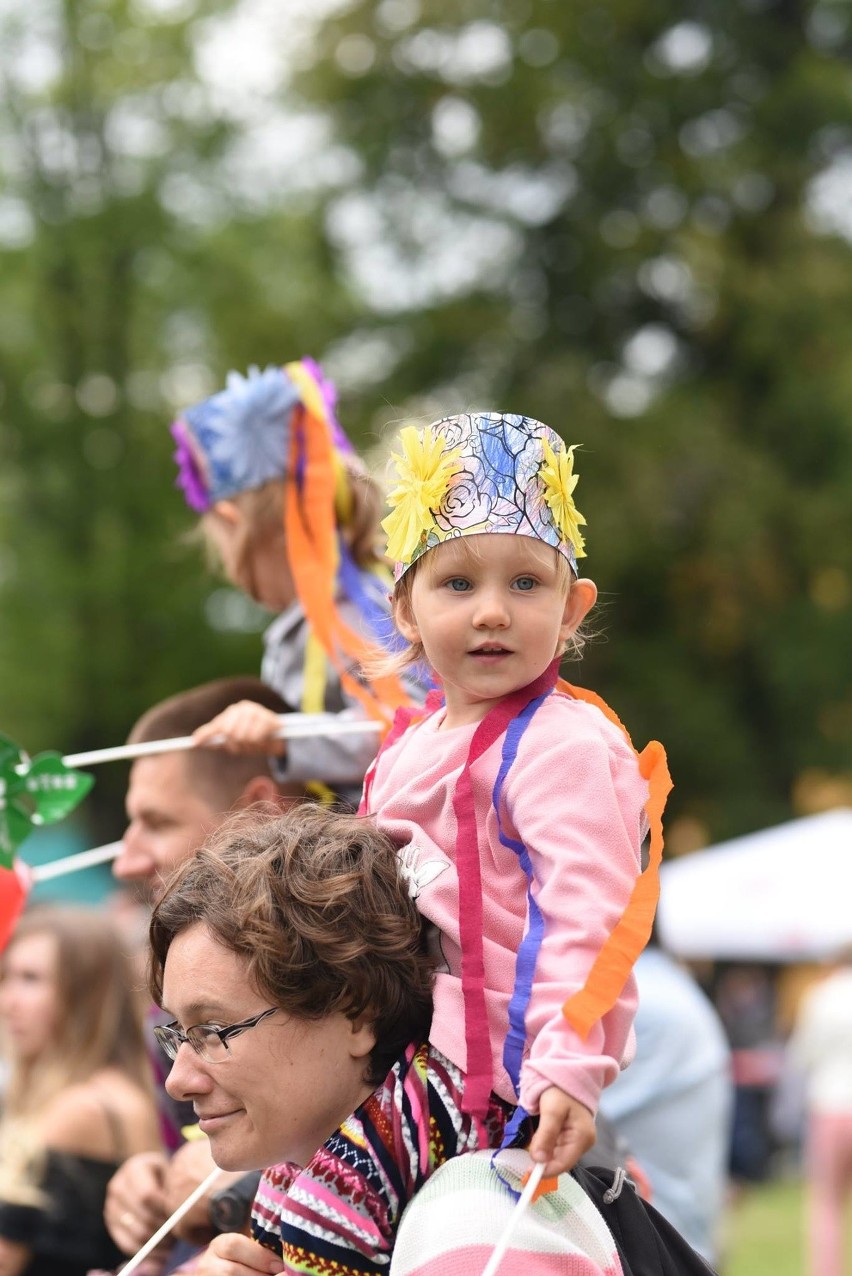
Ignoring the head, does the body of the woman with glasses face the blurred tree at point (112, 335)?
no

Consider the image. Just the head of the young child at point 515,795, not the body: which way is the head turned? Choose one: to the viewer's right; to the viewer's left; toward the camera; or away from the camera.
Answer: toward the camera

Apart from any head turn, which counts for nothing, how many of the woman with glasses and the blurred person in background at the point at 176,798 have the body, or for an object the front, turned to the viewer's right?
0

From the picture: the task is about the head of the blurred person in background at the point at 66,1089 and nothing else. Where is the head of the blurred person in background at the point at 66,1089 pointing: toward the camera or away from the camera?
toward the camera

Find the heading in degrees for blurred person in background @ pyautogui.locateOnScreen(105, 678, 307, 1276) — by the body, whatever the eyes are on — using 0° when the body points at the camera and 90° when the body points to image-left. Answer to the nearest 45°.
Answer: approximately 90°

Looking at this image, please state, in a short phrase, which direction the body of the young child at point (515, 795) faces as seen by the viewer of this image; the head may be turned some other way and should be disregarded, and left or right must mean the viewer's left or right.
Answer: facing the viewer and to the left of the viewer

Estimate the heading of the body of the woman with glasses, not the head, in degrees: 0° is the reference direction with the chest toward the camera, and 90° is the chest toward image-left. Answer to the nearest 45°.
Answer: approximately 45°

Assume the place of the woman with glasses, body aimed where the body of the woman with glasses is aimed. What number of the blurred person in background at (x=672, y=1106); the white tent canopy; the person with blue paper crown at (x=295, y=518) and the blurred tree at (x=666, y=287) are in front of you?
0

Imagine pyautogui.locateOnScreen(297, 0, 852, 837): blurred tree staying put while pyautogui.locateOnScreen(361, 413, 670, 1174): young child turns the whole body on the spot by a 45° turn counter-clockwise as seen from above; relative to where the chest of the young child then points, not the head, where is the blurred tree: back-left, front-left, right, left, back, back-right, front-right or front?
back

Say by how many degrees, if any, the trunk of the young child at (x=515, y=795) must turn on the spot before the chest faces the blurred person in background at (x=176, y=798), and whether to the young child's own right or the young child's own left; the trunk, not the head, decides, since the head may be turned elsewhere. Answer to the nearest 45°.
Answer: approximately 90° to the young child's own right

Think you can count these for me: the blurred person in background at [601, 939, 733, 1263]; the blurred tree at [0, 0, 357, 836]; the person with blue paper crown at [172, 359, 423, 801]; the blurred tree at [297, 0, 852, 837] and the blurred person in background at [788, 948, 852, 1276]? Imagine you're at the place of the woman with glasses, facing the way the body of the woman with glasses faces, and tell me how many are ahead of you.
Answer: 0

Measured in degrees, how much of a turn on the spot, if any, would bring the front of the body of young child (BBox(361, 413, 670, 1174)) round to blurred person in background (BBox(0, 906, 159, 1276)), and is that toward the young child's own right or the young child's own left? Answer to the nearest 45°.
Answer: approximately 90° to the young child's own right

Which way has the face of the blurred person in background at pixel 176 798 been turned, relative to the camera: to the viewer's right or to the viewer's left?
to the viewer's left

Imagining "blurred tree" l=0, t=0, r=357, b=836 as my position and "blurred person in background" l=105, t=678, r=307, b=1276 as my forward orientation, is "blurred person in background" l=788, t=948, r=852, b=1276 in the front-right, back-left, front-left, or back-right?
front-left

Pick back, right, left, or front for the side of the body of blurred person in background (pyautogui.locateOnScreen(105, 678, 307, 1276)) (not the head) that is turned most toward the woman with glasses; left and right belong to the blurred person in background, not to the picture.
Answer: left

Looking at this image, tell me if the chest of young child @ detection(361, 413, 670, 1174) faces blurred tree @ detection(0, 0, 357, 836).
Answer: no

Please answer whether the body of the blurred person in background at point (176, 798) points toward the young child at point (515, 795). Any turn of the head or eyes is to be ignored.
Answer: no
